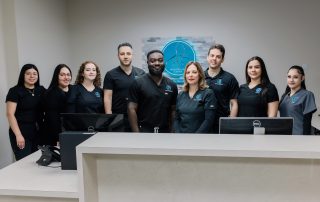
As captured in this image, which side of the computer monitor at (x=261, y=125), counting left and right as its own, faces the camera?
back

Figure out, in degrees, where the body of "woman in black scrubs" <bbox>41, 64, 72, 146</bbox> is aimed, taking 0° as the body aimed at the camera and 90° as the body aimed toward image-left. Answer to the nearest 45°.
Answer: approximately 315°

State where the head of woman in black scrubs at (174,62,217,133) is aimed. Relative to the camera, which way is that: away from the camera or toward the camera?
toward the camera

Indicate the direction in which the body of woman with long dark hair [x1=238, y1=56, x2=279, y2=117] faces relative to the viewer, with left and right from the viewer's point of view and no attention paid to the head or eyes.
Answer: facing the viewer and to the left of the viewer

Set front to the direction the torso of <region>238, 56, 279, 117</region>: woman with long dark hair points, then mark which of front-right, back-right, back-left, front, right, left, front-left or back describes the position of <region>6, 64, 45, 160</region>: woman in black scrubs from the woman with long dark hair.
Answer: front-right

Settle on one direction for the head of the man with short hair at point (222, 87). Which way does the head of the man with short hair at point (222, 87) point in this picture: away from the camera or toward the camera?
toward the camera

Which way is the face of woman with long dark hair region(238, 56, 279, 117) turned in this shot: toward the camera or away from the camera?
toward the camera

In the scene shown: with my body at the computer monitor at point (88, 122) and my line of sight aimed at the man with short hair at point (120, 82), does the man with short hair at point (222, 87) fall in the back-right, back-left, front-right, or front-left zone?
front-right

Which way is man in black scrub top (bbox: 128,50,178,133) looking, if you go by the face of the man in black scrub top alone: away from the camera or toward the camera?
toward the camera

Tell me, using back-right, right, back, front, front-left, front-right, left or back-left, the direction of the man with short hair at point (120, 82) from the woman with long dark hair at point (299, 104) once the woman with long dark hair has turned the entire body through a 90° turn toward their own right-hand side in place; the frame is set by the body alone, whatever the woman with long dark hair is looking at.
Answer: front-left

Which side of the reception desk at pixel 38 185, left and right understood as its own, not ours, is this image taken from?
front
